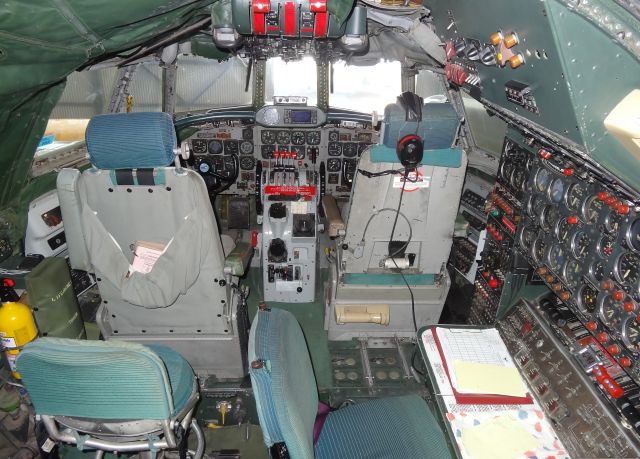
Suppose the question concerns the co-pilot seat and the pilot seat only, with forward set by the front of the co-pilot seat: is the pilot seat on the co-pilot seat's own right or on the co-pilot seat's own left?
on the co-pilot seat's own left

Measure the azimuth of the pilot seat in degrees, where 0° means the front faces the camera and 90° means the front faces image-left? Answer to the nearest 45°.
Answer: approximately 180°

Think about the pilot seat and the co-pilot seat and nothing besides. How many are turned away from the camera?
2

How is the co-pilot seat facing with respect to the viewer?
away from the camera

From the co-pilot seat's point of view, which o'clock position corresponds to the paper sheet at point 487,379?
The paper sheet is roughly at 5 o'clock from the co-pilot seat.

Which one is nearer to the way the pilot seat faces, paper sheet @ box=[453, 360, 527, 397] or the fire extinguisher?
the fire extinguisher

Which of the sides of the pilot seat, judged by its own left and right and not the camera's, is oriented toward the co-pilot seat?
right

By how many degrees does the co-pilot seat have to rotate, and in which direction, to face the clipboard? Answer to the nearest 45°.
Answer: approximately 180°

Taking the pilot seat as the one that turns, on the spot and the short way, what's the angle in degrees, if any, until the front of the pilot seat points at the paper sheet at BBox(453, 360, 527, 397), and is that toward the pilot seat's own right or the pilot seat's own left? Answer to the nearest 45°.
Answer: approximately 135° to the pilot seat's own right

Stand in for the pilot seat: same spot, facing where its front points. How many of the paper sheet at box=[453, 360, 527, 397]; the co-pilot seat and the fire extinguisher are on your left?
1

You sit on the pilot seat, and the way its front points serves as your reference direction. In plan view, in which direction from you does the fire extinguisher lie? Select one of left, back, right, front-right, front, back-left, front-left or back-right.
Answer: left

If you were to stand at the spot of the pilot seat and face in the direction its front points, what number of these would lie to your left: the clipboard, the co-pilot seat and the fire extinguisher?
1
